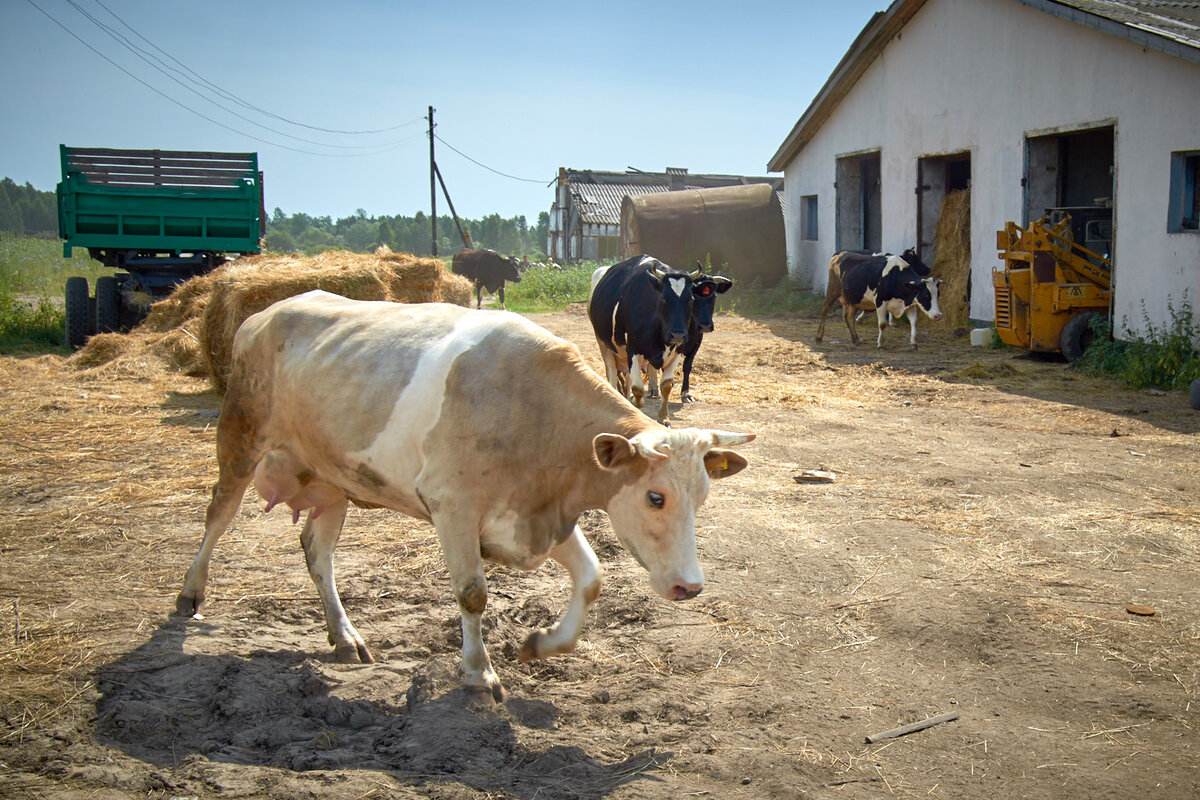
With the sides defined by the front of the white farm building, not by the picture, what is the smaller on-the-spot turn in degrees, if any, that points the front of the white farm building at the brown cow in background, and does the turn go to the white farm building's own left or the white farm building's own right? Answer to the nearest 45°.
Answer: approximately 90° to the white farm building's own right

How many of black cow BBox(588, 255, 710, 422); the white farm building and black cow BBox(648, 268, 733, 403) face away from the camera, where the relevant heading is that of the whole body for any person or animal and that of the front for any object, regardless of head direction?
0

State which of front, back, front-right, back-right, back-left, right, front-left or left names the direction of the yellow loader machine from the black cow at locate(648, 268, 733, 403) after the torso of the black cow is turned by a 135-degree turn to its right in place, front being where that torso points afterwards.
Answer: back-right

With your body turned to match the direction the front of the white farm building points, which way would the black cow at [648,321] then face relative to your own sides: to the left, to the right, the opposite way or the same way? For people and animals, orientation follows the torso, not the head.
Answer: to the left

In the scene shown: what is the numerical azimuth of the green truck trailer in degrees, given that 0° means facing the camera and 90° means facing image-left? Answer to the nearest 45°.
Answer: approximately 180°

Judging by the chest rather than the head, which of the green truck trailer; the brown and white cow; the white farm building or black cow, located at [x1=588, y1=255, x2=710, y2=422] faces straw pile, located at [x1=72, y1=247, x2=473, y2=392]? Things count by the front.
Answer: the white farm building

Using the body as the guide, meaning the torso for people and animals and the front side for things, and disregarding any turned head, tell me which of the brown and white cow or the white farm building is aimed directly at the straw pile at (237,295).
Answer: the white farm building

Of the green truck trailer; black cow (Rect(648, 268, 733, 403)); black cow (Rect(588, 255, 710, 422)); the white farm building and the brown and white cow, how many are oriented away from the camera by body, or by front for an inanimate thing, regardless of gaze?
1

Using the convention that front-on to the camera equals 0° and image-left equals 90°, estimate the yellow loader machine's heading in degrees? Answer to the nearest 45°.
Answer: approximately 225°

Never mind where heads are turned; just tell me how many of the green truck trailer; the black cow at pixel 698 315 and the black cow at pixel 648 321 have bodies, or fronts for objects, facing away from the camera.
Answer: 1

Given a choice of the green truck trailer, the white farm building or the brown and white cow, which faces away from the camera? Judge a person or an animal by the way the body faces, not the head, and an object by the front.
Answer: the green truck trailer

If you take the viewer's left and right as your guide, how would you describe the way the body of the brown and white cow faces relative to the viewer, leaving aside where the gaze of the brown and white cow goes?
facing the viewer and to the right of the viewer
